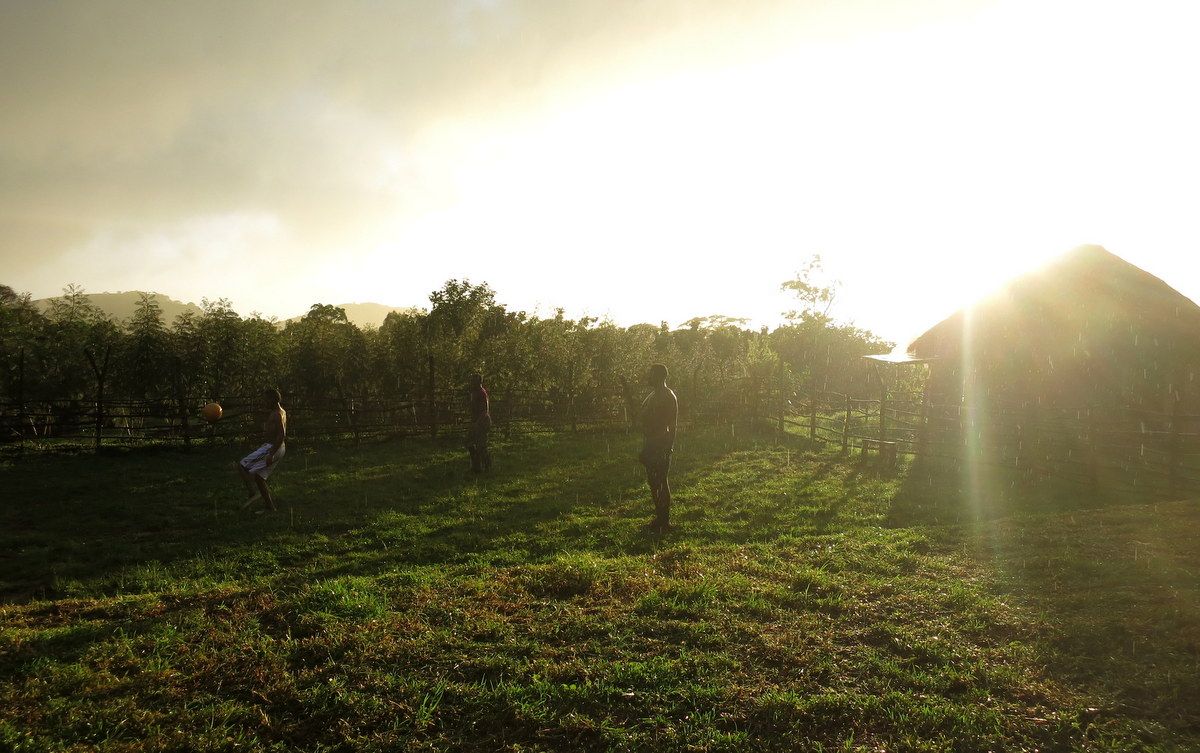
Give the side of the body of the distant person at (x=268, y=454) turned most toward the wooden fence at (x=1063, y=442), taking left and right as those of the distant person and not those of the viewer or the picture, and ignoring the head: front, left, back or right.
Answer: back

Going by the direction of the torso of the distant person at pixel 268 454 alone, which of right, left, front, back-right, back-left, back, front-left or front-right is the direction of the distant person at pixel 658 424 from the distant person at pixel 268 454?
back-left

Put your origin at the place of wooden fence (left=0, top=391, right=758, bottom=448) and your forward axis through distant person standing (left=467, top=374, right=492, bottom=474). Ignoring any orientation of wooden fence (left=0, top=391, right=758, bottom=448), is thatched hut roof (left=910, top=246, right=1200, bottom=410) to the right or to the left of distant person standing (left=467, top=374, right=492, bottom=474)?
left

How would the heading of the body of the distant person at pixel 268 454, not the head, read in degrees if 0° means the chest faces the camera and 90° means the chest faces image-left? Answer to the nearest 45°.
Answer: approximately 90°
